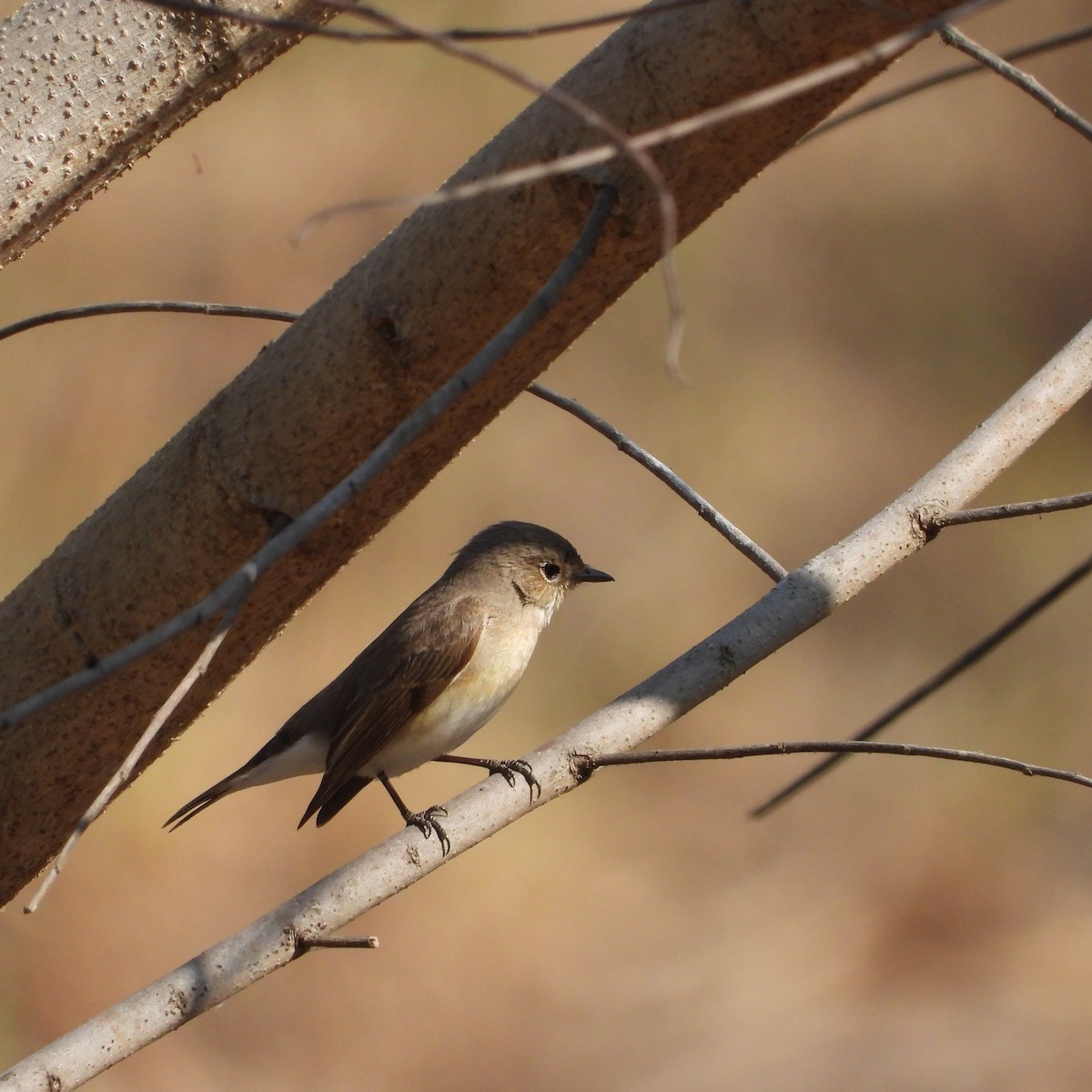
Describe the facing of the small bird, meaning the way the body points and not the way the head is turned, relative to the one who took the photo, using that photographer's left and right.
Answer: facing to the right of the viewer

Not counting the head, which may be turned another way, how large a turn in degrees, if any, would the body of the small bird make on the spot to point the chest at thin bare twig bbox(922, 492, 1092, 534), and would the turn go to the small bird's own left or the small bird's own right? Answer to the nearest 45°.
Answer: approximately 45° to the small bird's own right
